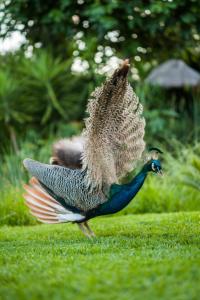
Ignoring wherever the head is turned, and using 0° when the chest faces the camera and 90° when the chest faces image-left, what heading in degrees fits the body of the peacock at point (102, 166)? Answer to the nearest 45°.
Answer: approximately 270°

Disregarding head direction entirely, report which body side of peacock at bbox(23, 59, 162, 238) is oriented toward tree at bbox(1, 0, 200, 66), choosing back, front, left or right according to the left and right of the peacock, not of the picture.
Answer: left

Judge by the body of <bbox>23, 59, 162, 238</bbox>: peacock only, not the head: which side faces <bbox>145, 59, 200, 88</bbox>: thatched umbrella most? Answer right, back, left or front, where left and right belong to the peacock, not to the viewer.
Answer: left
